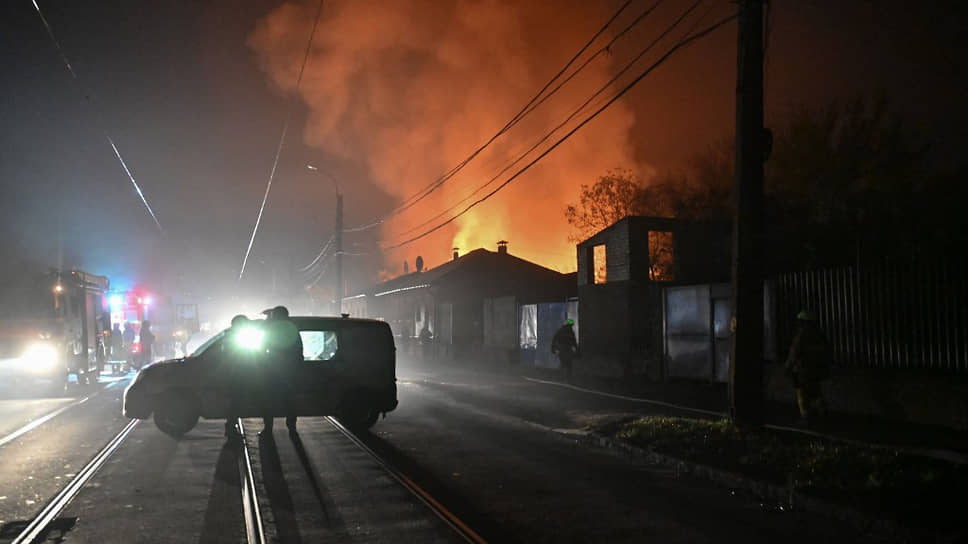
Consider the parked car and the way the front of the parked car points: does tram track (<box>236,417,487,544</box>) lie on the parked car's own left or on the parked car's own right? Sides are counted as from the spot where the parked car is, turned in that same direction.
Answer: on the parked car's own left

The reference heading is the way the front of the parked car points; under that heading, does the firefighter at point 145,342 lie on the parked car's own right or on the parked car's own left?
on the parked car's own right

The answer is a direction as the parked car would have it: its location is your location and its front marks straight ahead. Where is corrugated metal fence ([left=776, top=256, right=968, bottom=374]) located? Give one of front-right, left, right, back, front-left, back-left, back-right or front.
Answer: back

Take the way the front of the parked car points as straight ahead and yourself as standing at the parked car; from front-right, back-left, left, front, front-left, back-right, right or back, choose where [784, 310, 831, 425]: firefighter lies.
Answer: back

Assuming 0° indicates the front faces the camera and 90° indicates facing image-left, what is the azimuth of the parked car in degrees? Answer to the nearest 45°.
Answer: approximately 90°

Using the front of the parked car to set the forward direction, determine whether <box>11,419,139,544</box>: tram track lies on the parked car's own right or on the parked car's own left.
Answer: on the parked car's own left

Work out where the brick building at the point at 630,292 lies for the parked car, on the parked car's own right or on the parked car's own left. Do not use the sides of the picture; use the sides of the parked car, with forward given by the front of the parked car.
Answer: on the parked car's own right

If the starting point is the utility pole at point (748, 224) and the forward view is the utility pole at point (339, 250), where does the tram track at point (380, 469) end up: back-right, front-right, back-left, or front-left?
back-left
